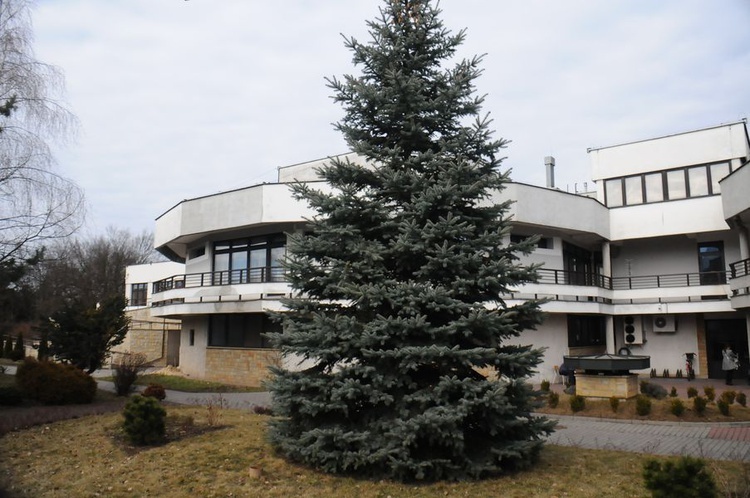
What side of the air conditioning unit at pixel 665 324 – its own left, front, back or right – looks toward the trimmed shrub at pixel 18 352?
right

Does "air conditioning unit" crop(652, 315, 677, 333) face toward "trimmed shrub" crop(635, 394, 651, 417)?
yes

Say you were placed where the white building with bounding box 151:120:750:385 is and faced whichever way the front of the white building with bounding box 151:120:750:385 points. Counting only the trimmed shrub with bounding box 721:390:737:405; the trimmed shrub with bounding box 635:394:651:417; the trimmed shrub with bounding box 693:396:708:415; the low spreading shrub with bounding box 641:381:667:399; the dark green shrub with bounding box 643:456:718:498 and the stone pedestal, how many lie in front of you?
6

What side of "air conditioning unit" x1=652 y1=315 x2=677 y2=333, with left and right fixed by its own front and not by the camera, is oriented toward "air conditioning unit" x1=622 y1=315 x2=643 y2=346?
right

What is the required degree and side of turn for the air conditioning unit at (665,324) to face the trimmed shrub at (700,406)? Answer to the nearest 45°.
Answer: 0° — it already faces it

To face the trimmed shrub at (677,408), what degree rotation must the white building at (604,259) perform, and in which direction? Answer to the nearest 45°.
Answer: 0° — it already faces it

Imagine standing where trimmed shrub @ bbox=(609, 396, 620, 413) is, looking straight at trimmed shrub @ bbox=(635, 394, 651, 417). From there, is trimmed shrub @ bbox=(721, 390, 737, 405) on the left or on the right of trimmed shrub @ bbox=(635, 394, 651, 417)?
left

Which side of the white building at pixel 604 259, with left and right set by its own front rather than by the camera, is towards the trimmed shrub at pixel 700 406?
front

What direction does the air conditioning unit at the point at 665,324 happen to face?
toward the camera

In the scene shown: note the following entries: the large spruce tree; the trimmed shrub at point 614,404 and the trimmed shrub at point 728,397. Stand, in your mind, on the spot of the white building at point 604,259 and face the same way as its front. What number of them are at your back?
0

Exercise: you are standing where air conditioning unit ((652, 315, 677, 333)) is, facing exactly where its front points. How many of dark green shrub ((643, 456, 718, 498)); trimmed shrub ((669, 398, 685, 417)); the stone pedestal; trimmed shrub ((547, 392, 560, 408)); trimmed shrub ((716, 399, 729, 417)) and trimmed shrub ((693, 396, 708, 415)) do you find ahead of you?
6

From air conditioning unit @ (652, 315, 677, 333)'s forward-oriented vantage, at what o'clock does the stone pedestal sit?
The stone pedestal is roughly at 12 o'clock from the air conditioning unit.

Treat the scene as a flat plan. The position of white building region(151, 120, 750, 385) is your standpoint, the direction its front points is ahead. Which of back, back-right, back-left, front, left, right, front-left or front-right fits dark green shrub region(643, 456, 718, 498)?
front

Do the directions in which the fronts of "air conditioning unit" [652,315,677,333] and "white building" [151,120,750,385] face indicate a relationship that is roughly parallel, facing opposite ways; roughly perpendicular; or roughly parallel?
roughly parallel

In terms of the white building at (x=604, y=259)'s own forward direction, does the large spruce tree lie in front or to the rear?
in front

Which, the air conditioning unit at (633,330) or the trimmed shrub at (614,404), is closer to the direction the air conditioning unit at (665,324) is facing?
the trimmed shrub

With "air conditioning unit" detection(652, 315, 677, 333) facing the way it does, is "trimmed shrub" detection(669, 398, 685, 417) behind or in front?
in front
